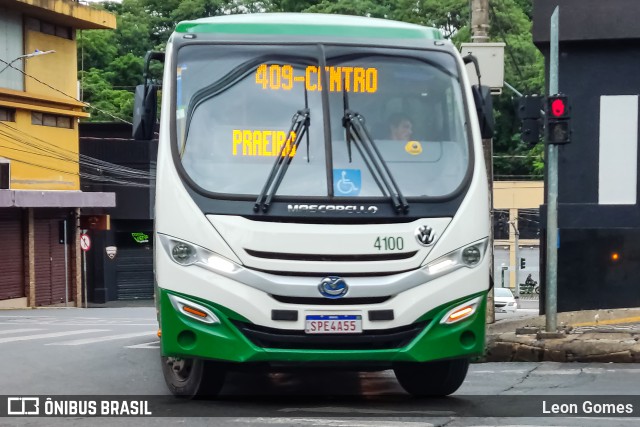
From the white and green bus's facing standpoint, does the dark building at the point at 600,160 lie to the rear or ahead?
to the rear

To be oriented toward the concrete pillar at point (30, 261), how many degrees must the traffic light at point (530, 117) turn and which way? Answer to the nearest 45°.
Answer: approximately 45° to its left

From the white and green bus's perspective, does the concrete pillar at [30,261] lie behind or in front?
behind

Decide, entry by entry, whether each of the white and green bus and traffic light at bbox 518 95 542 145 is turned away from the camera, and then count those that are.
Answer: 1

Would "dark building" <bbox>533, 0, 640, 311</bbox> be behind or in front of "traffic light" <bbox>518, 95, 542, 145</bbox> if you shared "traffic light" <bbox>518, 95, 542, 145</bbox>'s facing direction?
in front

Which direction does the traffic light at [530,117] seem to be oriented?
away from the camera

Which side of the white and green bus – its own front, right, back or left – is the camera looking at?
front
